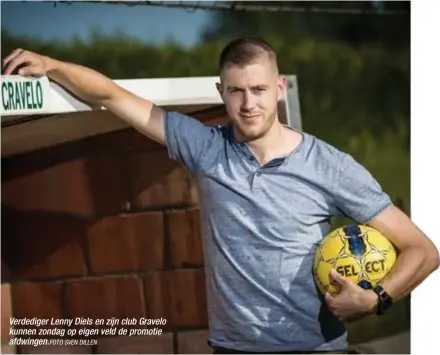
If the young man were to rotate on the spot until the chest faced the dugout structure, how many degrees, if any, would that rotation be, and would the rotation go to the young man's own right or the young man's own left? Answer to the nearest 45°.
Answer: approximately 90° to the young man's own right

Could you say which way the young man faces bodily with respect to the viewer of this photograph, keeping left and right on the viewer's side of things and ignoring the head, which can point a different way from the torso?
facing the viewer

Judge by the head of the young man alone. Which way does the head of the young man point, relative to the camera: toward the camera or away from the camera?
toward the camera
